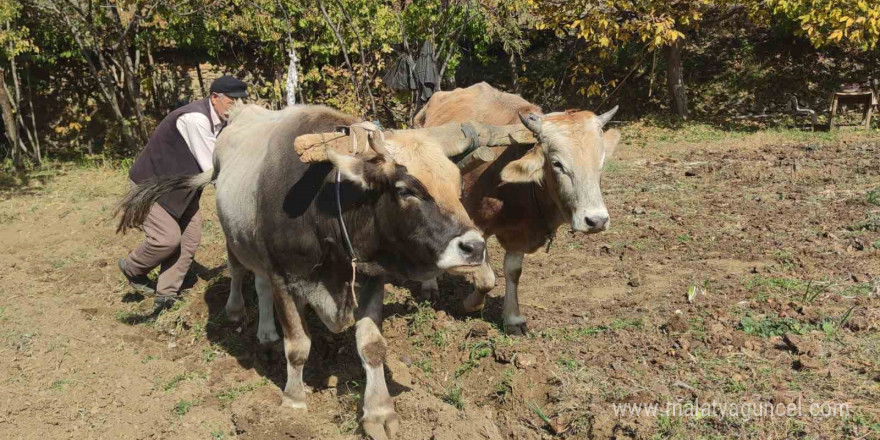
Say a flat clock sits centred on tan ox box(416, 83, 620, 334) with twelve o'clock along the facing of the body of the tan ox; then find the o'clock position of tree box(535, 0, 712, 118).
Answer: The tree is roughly at 8 o'clock from the tan ox.

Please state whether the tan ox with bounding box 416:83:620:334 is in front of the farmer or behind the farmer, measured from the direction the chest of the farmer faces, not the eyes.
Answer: in front

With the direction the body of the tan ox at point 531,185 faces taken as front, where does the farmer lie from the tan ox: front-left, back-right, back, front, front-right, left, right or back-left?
back-right

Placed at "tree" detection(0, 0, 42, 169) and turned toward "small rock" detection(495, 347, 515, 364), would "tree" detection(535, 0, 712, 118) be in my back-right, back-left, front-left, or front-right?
front-left

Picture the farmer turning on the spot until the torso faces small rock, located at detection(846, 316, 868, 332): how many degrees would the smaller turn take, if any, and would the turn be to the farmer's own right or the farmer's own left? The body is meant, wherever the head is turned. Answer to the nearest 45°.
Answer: approximately 45° to the farmer's own right

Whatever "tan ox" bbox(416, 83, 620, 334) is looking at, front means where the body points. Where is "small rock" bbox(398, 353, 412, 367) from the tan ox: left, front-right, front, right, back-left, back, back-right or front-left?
right

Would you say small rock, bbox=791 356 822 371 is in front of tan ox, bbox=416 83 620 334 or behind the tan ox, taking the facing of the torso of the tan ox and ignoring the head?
in front

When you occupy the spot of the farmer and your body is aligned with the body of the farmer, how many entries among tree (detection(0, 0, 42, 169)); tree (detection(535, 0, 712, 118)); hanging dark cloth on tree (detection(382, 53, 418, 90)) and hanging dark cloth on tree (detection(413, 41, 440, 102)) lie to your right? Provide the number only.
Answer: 0

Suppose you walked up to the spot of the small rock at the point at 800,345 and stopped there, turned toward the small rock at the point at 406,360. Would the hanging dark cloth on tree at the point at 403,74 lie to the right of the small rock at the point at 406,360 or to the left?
right

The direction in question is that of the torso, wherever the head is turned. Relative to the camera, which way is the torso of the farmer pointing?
to the viewer's right

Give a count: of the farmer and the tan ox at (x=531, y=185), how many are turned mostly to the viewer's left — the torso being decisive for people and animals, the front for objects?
0

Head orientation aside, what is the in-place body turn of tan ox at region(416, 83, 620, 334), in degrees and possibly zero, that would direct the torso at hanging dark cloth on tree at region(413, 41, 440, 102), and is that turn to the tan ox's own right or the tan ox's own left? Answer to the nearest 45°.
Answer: approximately 135° to the tan ox's own left

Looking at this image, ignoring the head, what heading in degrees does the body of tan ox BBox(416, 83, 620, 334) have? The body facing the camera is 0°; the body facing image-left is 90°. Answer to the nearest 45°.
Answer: approximately 315°

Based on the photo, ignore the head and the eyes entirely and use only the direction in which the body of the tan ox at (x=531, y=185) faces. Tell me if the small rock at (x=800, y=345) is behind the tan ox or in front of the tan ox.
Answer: in front

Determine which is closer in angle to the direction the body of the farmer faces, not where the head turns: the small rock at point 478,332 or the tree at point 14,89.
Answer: the small rock

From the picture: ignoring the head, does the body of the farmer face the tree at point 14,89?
no
